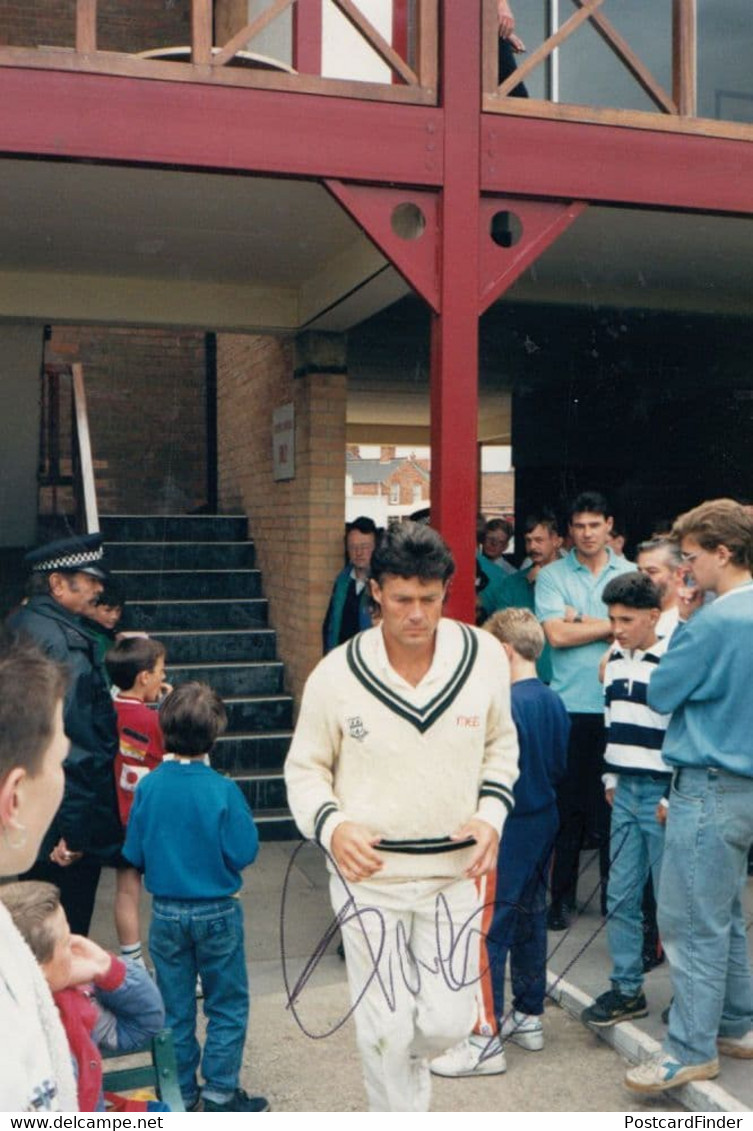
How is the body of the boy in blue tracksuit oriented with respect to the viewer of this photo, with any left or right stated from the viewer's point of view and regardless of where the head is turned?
facing away from the viewer and to the left of the viewer

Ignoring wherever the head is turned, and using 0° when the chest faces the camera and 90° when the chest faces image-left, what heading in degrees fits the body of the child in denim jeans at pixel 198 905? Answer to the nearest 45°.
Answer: approximately 180°

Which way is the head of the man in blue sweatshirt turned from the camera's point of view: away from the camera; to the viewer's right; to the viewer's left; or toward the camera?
to the viewer's left

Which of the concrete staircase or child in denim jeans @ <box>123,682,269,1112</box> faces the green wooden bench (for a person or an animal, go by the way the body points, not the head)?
the concrete staircase

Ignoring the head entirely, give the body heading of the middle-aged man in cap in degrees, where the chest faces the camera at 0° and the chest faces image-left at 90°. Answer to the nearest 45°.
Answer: approximately 270°

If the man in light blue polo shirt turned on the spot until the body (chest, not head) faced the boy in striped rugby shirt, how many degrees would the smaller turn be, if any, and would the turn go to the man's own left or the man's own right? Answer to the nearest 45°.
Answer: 0° — they already face them

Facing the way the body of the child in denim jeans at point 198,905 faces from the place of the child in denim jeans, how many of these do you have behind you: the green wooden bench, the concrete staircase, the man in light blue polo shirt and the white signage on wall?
1

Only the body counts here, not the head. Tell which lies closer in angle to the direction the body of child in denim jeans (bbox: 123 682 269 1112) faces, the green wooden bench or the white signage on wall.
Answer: the white signage on wall

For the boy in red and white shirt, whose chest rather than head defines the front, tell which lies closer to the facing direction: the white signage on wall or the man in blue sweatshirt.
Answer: the man in blue sweatshirt

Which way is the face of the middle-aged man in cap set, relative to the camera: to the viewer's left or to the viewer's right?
to the viewer's right

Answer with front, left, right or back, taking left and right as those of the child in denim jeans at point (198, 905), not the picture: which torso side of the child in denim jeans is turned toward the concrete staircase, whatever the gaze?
front

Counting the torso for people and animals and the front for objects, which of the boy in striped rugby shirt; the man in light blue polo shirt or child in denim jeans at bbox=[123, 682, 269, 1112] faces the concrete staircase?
the child in denim jeans

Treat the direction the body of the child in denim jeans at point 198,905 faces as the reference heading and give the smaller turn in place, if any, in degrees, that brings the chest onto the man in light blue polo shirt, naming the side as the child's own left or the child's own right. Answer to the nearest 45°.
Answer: approximately 45° to the child's own right

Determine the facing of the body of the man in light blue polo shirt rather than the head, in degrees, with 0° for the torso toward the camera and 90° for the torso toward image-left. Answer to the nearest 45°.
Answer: approximately 0°
